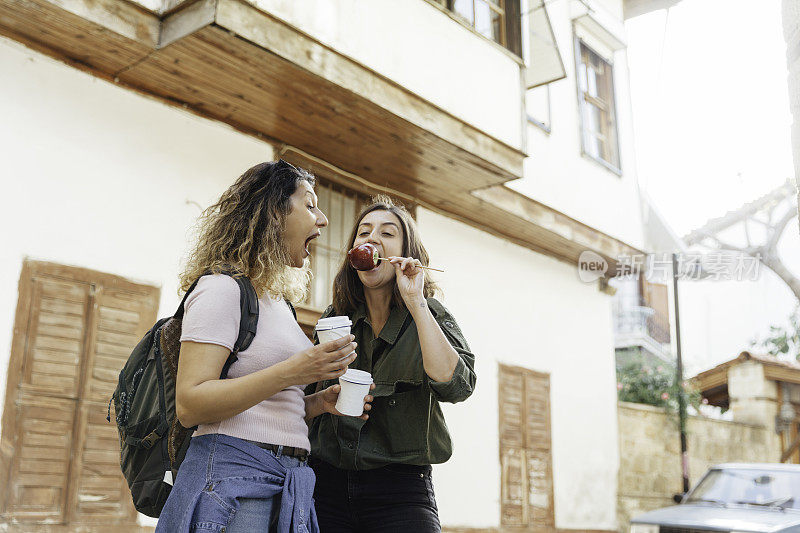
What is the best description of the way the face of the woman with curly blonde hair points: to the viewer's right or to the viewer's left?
to the viewer's right

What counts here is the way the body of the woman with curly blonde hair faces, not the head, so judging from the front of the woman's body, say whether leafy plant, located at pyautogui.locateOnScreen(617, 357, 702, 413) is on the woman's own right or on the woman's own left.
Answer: on the woman's own left

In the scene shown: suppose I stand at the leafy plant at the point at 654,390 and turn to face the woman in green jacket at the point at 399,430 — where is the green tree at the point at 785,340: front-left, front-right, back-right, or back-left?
back-left

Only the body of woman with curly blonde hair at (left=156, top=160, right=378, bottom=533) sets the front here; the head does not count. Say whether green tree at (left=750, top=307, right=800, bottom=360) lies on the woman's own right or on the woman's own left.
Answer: on the woman's own left

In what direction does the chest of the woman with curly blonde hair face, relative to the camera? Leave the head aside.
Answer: to the viewer's right
